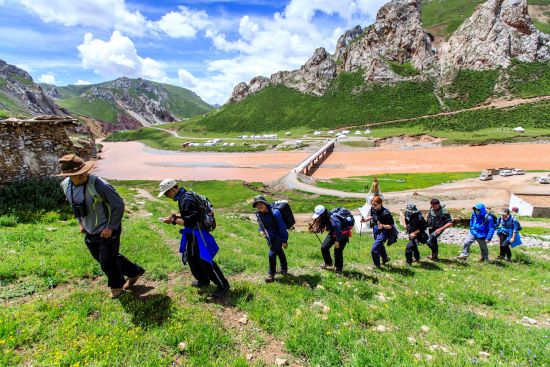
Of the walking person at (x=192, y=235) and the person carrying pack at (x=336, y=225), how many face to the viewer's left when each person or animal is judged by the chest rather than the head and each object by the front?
2

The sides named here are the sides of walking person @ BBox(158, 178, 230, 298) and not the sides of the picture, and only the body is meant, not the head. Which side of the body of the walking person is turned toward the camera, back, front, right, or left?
left

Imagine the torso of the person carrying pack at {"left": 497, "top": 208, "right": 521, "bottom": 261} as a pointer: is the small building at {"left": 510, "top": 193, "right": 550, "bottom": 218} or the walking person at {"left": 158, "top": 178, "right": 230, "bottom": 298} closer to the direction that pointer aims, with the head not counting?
the walking person

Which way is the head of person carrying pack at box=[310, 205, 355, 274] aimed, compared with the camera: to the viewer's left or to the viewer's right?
to the viewer's left

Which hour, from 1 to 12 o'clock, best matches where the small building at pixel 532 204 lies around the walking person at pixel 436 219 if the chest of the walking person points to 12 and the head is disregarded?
The small building is roughly at 5 o'clock from the walking person.

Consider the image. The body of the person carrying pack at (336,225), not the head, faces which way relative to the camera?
to the viewer's left

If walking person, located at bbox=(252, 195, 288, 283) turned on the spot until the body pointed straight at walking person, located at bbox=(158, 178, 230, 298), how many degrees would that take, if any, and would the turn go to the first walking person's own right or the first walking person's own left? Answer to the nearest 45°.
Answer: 0° — they already face them

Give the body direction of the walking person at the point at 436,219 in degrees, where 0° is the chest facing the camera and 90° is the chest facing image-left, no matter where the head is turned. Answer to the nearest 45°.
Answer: approximately 45°

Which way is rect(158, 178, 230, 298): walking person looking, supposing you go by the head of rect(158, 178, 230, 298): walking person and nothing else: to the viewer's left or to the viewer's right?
to the viewer's left

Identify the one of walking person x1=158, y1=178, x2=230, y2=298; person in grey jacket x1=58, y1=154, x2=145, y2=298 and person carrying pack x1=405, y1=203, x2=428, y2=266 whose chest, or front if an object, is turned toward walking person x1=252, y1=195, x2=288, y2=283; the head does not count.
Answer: the person carrying pack

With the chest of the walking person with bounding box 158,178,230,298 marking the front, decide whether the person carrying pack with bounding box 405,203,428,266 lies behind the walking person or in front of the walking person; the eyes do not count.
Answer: behind

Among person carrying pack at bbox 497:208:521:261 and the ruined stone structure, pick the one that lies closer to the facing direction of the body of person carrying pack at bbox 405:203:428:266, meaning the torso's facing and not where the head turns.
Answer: the ruined stone structure
